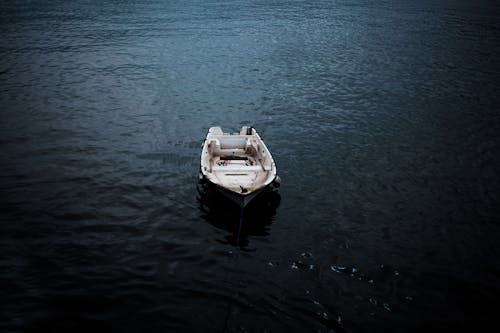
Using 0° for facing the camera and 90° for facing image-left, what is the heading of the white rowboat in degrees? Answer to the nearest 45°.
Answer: approximately 0°
